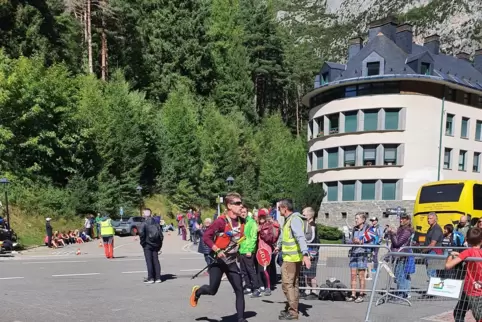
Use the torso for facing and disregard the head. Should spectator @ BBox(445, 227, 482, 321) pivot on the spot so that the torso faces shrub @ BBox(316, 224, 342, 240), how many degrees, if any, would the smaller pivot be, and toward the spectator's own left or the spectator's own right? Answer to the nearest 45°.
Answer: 0° — they already face it

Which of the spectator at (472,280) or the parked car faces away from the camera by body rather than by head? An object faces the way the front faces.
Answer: the spectator

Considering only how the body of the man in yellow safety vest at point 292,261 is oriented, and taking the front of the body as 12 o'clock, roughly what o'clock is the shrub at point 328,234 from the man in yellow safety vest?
The shrub is roughly at 3 o'clock from the man in yellow safety vest.

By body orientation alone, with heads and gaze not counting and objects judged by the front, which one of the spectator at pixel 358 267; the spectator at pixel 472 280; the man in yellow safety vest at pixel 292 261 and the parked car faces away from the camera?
the spectator at pixel 472 280

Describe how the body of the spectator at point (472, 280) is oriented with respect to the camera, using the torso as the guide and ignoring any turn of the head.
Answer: away from the camera

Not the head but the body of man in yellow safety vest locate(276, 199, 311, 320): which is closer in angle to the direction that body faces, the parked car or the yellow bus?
the parked car

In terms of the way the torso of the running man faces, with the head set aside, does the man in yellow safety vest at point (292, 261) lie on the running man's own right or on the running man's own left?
on the running man's own left

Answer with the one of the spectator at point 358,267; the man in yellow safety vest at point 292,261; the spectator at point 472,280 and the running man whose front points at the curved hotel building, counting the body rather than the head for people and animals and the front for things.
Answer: the spectator at point 472,280

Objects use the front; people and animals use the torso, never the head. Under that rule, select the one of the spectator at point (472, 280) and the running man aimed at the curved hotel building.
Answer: the spectator

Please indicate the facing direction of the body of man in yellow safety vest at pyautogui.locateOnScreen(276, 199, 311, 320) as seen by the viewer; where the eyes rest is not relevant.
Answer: to the viewer's left
